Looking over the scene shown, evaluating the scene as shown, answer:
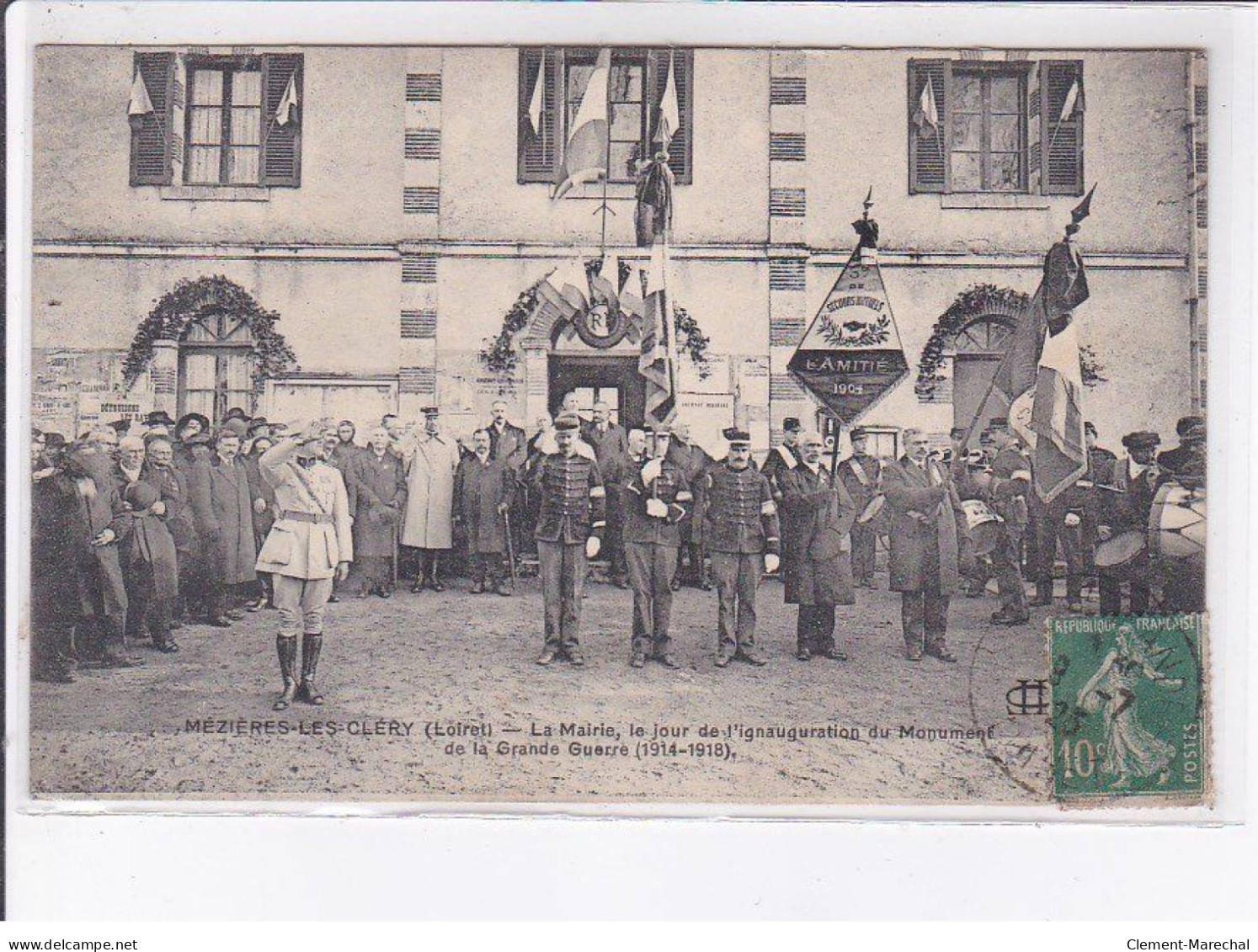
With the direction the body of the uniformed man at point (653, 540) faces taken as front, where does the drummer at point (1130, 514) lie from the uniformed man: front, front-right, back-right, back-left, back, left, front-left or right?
left

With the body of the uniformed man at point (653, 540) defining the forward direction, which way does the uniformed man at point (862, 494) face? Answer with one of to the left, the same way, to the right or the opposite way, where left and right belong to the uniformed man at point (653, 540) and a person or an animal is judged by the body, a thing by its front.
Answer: the same way

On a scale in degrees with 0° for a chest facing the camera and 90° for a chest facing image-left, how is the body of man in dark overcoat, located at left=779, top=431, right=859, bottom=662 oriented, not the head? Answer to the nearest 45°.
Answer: approximately 0°

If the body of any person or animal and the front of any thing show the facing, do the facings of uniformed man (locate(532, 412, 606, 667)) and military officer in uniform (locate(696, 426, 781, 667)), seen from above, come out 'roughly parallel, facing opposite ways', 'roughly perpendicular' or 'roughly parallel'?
roughly parallel

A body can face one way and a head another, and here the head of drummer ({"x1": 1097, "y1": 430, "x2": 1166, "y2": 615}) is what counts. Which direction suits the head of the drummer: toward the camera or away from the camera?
toward the camera

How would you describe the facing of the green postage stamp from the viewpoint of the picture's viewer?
facing the viewer

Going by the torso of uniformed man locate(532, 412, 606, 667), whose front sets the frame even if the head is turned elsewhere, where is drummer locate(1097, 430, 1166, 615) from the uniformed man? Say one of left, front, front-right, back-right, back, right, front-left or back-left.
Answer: left

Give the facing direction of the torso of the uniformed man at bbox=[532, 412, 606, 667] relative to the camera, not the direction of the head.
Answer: toward the camera

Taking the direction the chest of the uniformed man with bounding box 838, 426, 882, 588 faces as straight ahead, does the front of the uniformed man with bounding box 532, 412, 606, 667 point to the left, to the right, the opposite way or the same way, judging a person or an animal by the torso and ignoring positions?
the same way

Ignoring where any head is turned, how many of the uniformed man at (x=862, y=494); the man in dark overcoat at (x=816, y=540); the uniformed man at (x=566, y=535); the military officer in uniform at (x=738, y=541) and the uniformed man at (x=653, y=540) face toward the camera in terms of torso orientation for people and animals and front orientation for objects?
5

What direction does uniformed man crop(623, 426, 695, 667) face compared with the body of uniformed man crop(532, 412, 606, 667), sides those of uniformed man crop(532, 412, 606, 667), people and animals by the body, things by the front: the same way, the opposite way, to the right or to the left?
the same way

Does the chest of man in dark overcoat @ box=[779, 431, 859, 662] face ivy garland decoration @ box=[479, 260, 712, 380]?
no
